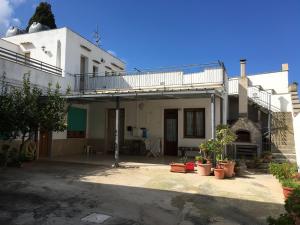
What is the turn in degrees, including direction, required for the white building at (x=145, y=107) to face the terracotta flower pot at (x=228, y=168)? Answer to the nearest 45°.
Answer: approximately 45° to its left

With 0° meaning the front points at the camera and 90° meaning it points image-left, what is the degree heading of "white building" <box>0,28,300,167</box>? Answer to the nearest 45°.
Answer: approximately 0°

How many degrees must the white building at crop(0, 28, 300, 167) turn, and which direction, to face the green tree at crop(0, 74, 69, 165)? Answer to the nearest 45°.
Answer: approximately 45° to its right

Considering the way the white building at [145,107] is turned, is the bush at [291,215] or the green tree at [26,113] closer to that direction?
the bush

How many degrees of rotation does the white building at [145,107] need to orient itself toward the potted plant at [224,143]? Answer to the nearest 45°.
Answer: approximately 45° to its left

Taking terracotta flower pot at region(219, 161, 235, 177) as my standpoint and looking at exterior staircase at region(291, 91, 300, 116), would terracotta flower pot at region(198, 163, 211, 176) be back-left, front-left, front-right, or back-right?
back-left

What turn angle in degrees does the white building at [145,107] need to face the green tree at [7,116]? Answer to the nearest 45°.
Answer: approximately 45° to its right

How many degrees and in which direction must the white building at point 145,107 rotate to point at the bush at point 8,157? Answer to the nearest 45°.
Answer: approximately 45° to its right
